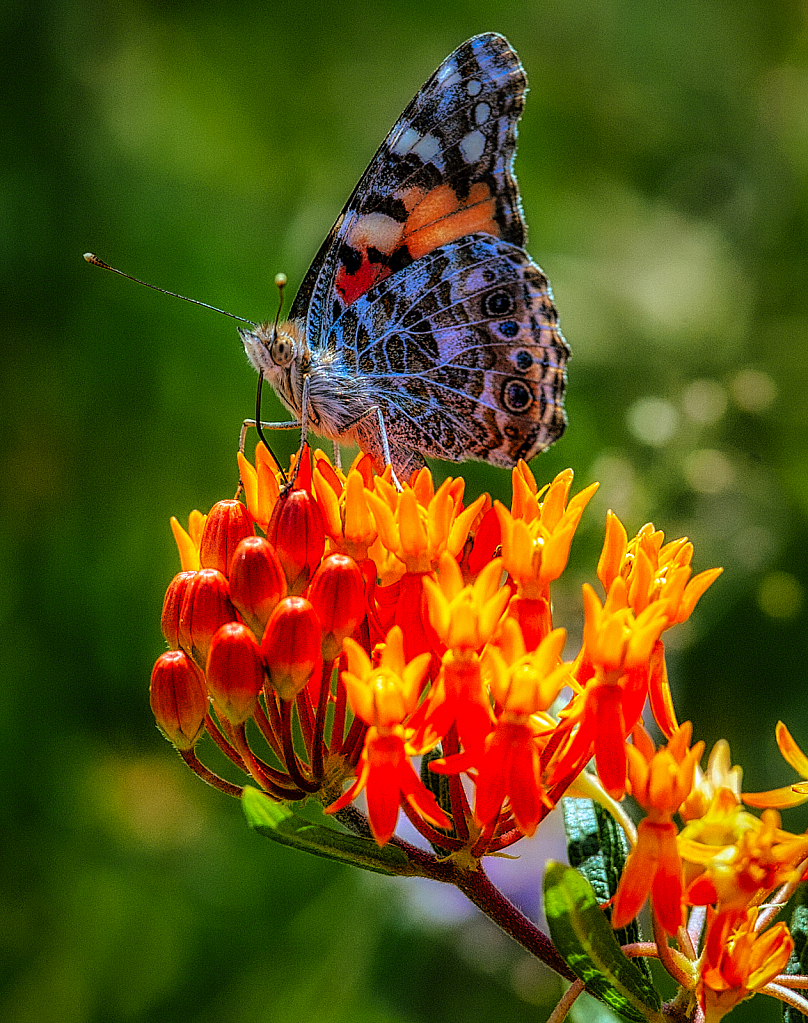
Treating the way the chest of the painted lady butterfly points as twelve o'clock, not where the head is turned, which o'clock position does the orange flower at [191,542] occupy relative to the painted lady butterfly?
The orange flower is roughly at 12 o'clock from the painted lady butterfly.

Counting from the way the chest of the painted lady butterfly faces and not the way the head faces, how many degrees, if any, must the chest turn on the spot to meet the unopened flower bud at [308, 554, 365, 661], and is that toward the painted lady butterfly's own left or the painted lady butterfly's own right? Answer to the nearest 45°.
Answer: approximately 90° to the painted lady butterfly's own left

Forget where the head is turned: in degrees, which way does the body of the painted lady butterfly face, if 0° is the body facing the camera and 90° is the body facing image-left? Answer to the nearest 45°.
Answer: approximately 90°

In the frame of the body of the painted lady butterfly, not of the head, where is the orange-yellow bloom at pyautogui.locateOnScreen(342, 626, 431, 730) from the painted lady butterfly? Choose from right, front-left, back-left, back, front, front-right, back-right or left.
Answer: left

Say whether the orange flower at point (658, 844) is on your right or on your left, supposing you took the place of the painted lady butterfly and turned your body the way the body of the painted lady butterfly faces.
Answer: on your left

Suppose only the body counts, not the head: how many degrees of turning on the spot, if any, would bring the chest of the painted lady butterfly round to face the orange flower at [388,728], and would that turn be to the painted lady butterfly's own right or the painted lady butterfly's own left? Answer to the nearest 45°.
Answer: approximately 90° to the painted lady butterfly's own left

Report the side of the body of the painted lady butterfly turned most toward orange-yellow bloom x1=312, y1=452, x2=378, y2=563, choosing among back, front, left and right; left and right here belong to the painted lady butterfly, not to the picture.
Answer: front
